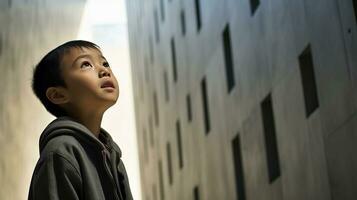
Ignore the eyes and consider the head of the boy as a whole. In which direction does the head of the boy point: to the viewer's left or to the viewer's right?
to the viewer's right

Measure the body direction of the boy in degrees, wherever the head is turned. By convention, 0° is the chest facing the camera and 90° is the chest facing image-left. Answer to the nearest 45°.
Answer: approximately 315°

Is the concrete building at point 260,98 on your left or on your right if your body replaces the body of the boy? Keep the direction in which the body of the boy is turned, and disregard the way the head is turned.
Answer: on your left
